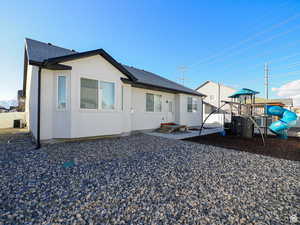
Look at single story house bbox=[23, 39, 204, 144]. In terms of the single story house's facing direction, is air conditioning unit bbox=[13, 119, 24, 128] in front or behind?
behind
